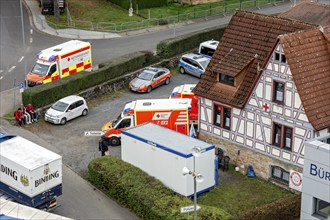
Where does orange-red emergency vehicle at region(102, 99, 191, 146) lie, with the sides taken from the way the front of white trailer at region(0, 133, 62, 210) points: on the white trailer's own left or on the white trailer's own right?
on the white trailer's own right

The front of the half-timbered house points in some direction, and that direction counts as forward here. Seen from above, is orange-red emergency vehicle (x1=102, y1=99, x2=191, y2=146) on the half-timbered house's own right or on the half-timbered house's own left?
on the half-timbered house's own right

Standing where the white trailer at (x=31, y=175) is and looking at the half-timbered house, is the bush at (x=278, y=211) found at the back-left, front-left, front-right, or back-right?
front-right

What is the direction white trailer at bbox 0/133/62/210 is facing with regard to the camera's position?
facing away from the viewer and to the left of the viewer

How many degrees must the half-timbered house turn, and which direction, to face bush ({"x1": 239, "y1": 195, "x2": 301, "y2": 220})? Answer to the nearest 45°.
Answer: approximately 45° to its left

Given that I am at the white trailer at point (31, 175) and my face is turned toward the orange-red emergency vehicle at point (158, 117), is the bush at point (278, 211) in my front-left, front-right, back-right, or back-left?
front-right

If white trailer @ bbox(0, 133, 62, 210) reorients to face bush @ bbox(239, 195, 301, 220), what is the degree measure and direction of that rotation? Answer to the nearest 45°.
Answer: approximately 135° to its right

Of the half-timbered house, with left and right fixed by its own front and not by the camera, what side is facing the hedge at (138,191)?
front

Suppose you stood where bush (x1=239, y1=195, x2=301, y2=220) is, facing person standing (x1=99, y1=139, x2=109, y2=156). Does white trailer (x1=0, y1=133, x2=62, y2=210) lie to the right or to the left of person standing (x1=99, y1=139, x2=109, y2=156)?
left

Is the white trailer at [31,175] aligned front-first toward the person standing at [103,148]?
no

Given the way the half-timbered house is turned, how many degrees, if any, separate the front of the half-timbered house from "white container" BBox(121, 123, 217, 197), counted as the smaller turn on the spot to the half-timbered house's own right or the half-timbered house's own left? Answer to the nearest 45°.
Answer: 0° — it already faces it

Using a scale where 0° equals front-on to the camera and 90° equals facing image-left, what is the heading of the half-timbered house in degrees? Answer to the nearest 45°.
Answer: approximately 45°

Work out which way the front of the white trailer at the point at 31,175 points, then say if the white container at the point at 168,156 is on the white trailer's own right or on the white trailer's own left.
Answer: on the white trailer's own right

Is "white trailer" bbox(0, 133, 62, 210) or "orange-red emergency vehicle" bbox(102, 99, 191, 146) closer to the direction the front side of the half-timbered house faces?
the white trailer

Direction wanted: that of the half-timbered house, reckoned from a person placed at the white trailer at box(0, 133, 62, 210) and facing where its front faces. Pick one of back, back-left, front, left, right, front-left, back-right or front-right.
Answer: back-right

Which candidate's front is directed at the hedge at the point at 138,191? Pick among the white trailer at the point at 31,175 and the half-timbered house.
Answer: the half-timbered house

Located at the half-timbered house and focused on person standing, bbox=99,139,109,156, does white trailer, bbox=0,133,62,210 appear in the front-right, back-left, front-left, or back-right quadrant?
front-left

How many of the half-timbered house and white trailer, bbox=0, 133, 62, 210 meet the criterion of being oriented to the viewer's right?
0
